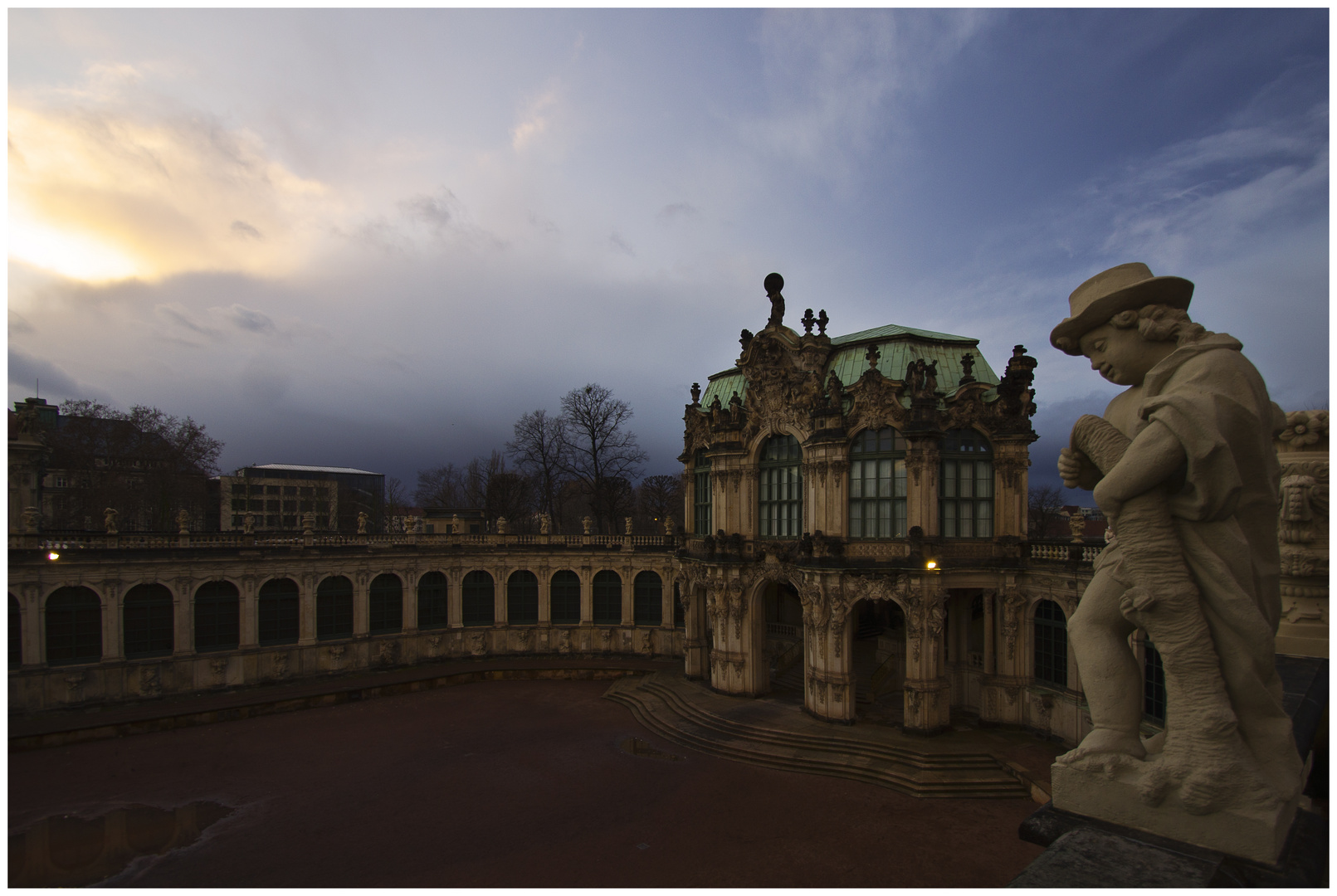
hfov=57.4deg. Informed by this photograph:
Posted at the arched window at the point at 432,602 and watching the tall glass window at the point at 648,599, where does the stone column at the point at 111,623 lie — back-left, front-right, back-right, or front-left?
back-right

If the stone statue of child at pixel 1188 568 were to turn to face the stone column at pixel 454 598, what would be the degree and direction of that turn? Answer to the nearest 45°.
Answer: approximately 45° to its right

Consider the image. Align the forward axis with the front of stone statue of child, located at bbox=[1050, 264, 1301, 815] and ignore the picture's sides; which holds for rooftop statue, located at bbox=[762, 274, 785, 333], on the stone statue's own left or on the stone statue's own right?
on the stone statue's own right

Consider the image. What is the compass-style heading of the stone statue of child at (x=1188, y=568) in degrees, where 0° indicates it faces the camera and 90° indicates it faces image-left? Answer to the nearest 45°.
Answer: approximately 90°

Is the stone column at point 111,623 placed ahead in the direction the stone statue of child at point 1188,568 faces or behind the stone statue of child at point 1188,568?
ahead

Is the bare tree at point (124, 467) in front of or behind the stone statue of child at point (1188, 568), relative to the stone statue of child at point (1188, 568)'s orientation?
in front

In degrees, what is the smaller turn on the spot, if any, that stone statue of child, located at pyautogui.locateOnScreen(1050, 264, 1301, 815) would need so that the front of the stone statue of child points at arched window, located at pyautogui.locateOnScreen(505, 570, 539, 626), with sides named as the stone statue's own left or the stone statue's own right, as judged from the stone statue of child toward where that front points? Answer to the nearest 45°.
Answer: approximately 45° to the stone statue's own right

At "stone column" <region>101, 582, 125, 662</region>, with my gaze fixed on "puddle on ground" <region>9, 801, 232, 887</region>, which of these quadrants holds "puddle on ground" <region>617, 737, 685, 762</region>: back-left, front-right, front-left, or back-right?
front-left

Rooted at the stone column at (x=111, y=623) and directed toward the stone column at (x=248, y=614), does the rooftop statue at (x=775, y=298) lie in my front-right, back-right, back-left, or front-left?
front-right
